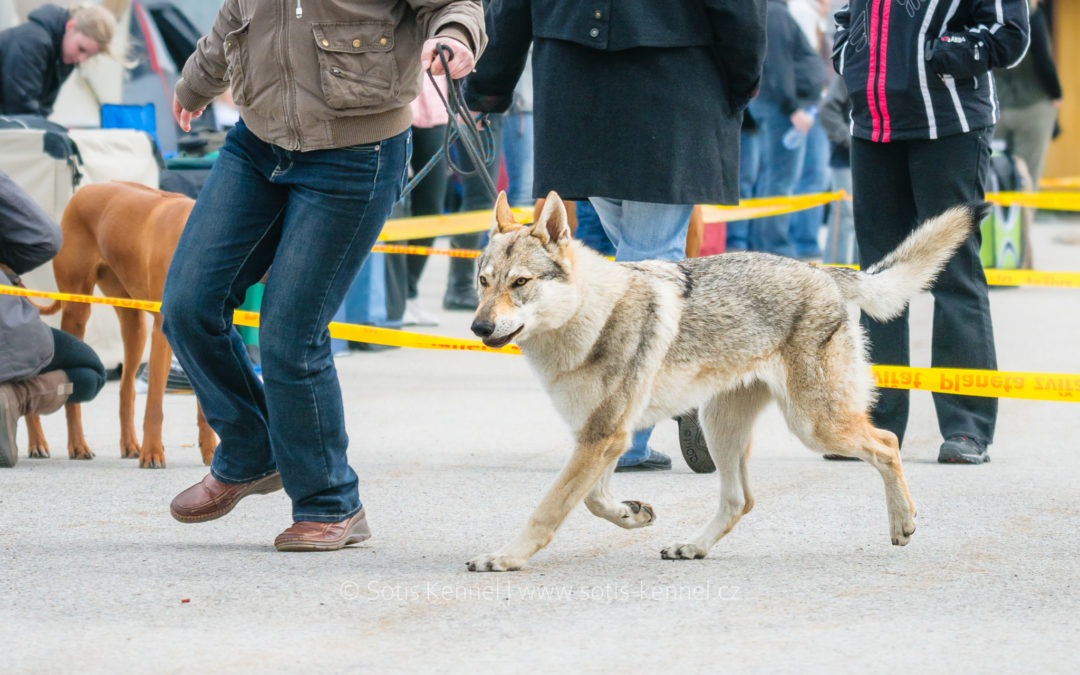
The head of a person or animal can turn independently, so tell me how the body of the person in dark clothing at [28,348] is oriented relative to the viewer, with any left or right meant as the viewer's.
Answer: facing to the right of the viewer

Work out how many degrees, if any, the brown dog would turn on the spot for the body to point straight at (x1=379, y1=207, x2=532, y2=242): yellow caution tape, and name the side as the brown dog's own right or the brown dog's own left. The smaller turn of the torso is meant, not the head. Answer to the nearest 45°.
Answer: approximately 90° to the brown dog's own left

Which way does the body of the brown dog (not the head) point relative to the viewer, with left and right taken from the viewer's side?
facing the viewer and to the right of the viewer

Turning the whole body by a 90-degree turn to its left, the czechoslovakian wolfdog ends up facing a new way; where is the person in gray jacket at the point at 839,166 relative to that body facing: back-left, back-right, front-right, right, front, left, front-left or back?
back

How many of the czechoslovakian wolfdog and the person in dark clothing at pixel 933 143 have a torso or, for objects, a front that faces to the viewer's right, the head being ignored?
0

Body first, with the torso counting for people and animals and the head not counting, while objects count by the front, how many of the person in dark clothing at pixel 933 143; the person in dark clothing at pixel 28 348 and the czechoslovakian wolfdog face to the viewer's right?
1

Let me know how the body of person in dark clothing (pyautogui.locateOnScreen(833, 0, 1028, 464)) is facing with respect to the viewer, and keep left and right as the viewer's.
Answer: facing the viewer and to the left of the viewer

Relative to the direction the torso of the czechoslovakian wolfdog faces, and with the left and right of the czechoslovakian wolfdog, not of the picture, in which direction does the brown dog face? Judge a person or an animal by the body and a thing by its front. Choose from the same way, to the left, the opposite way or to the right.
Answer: the opposite way

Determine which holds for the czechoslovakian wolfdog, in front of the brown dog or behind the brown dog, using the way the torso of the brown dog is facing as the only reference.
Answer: in front

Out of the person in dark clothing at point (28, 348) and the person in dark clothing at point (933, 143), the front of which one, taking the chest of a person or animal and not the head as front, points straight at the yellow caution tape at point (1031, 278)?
the person in dark clothing at point (28, 348)

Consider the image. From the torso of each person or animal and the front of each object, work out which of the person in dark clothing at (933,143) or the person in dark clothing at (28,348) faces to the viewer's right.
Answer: the person in dark clothing at (28,348)

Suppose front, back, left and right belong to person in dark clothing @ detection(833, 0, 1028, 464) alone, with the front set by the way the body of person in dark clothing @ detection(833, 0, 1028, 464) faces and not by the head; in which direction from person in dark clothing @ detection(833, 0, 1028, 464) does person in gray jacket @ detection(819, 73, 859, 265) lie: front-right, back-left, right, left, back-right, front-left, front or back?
back-right

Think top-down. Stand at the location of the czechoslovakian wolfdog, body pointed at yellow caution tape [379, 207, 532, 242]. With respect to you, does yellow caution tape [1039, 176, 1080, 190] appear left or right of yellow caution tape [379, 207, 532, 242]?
right

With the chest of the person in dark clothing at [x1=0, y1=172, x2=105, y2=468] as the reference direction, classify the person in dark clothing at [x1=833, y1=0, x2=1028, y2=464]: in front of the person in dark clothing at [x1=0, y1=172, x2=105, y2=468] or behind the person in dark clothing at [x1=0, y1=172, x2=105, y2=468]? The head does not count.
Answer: in front

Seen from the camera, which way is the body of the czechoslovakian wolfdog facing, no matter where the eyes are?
to the viewer's left

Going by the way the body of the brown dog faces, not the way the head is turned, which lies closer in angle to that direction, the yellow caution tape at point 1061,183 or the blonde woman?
the yellow caution tape
